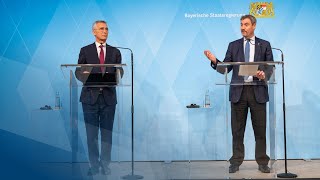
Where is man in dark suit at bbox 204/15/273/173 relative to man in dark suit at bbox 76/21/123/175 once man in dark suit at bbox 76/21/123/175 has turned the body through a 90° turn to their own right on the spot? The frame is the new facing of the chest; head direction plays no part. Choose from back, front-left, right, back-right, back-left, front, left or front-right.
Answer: back

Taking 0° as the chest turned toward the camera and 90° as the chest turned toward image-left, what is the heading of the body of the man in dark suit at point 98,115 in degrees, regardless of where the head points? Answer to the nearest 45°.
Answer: approximately 0°
